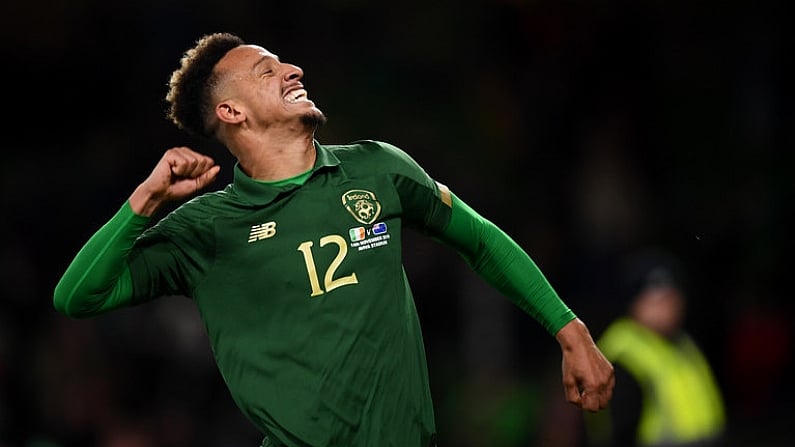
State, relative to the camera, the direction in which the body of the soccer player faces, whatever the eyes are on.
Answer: toward the camera
